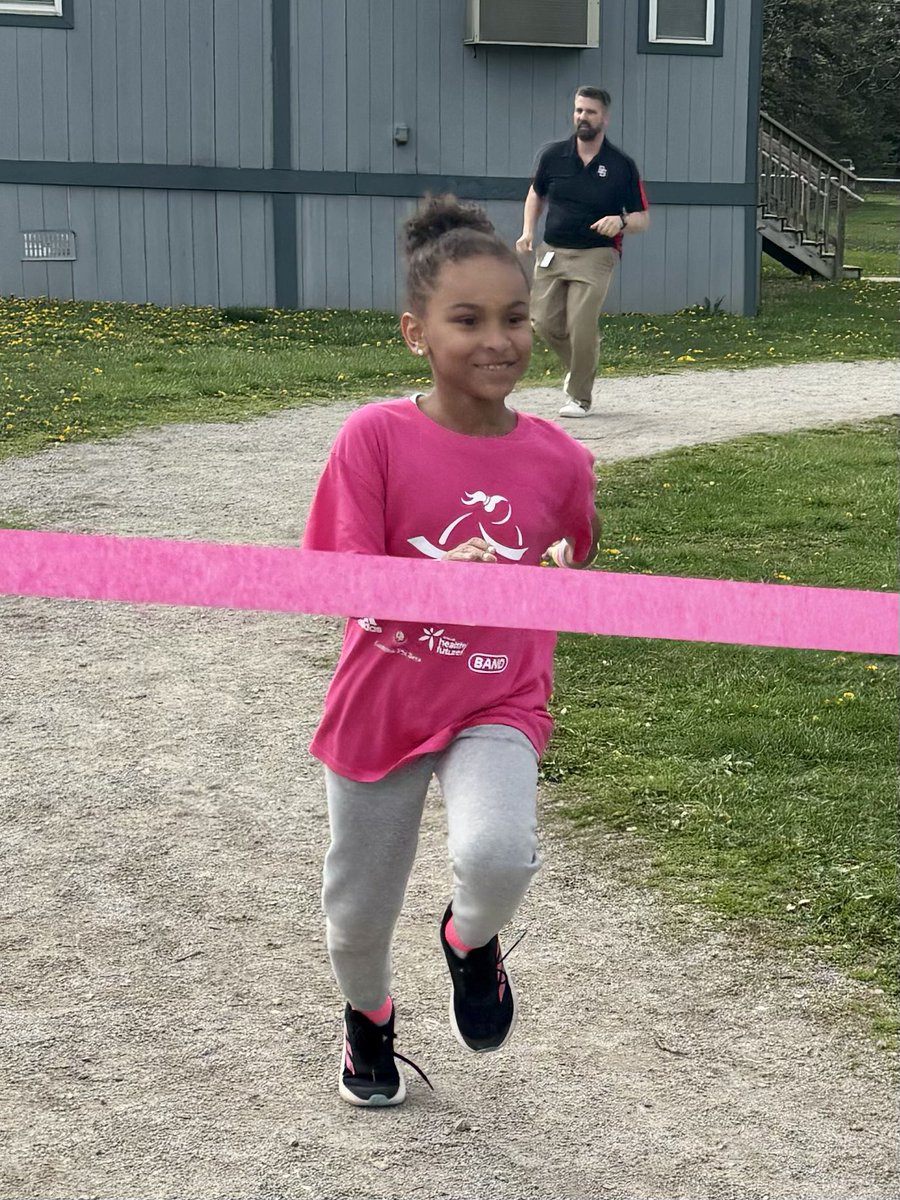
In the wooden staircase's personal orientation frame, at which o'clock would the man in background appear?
The man in background is roughly at 3 o'clock from the wooden staircase.

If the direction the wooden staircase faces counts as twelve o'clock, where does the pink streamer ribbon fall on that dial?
The pink streamer ribbon is roughly at 3 o'clock from the wooden staircase.

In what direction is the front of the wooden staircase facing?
to the viewer's right

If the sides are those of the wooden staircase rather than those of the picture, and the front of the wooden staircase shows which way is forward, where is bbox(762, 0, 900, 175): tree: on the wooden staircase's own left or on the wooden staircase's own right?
on the wooden staircase's own left
